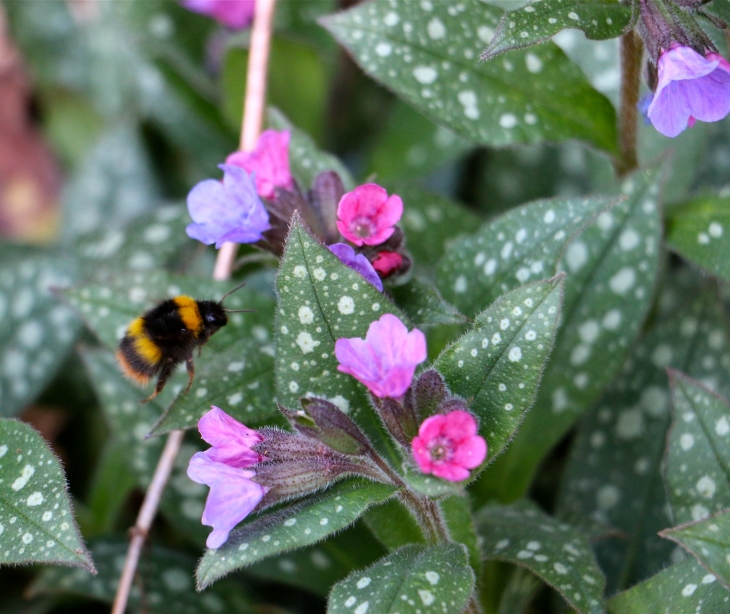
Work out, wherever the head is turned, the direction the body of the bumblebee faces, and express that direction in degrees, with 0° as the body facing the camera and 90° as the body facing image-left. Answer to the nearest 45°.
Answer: approximately 270°

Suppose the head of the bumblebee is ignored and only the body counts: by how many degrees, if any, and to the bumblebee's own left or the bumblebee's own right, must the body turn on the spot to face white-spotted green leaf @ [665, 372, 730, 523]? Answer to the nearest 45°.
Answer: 0° — it already faces it
